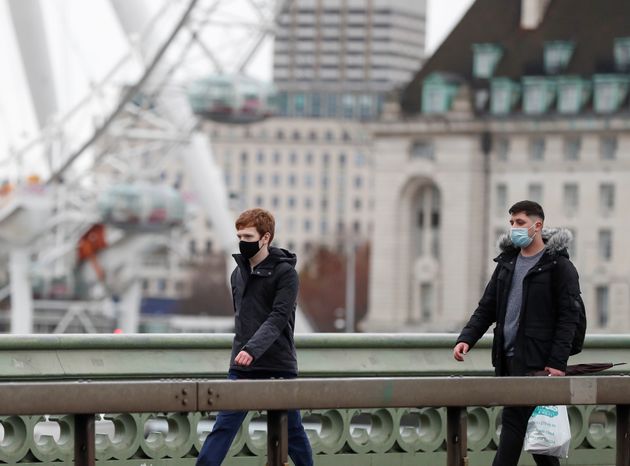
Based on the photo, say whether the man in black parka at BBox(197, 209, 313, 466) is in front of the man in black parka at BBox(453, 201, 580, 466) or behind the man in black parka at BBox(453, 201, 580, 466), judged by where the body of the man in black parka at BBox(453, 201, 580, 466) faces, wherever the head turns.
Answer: in front

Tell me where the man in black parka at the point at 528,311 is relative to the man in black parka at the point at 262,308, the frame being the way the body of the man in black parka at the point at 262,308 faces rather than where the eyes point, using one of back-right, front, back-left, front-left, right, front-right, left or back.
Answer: back-left

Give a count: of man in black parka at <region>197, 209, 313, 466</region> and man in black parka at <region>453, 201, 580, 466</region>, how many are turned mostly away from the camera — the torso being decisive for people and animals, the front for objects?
0

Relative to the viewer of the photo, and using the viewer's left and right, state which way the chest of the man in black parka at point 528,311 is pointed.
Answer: facing the viewer and to the left of the viewer

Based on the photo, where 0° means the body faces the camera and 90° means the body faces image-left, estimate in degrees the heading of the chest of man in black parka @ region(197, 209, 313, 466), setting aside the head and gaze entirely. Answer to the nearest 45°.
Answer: approximately 45°
